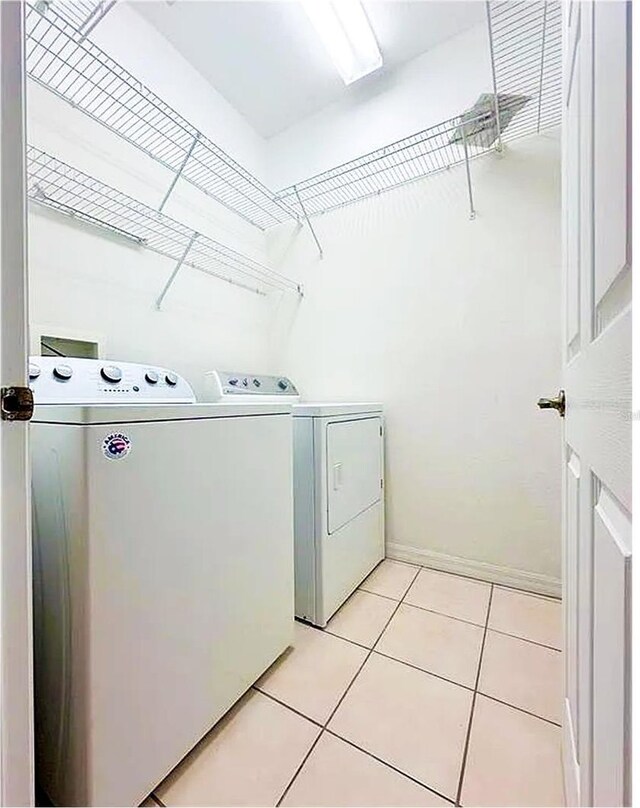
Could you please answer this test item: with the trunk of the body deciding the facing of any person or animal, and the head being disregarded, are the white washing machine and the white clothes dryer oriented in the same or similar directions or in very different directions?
same or similar directions

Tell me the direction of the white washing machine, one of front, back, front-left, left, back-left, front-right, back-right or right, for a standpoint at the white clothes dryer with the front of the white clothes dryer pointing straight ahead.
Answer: right

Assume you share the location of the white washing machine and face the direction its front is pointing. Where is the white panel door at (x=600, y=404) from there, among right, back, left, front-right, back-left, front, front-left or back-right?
front

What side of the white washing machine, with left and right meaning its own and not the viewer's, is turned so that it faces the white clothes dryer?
left

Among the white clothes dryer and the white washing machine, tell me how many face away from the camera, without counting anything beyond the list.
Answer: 0

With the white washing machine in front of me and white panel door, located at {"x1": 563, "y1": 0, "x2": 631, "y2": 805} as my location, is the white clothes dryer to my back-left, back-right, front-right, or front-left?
front-right

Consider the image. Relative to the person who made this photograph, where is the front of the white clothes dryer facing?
facing the viewer and to the right of the viewer
